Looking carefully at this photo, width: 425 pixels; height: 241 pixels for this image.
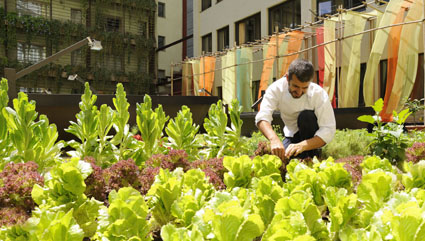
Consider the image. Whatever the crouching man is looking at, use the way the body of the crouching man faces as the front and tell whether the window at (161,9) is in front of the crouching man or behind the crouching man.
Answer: behind

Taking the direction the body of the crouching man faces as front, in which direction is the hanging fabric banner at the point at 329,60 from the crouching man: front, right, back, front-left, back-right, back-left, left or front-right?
back

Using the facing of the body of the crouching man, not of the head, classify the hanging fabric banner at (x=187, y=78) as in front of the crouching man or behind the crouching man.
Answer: behind

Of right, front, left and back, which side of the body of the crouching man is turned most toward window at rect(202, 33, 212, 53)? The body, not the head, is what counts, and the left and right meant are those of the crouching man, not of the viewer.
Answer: back

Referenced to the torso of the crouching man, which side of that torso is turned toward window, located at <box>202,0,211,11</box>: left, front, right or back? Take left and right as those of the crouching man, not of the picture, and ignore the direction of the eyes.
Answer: back

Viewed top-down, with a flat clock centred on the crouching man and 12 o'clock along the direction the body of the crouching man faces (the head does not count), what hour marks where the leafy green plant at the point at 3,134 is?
The leafy green plant is roughly at 2 o'clock from the crouching man.

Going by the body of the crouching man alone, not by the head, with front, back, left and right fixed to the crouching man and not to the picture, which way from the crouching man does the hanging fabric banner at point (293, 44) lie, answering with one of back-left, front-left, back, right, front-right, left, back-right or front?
back

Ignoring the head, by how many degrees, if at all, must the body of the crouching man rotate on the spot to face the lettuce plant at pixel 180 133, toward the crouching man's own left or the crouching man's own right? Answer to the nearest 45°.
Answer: approximately 90° to the crouching man's own right

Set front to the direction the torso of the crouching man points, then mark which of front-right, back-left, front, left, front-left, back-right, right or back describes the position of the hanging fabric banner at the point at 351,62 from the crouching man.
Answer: back

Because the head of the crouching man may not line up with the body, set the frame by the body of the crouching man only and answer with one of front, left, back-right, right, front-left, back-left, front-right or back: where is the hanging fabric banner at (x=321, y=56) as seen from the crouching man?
back

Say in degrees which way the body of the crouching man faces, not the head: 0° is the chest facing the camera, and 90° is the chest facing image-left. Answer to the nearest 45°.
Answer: approximately 0°

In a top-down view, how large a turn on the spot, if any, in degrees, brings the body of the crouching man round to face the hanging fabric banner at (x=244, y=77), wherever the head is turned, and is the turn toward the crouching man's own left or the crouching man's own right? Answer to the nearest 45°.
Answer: approximately 180°
